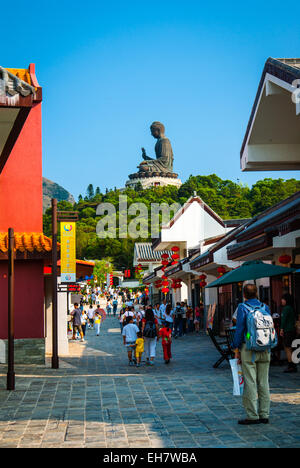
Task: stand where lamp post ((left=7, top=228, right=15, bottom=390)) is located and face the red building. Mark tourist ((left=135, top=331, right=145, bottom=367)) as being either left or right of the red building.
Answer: right

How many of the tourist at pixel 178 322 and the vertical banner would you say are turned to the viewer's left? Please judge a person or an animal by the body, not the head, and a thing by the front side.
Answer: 0

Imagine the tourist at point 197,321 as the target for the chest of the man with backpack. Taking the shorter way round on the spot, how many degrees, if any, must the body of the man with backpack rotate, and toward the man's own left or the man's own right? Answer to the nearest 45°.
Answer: approximately 45° to the man's own right

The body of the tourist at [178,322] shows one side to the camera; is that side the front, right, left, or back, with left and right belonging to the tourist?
back

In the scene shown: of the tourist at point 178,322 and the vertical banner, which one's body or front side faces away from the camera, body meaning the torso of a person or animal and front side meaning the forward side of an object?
the tourist

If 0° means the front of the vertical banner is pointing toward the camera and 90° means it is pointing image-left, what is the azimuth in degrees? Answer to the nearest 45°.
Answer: approximately 0°

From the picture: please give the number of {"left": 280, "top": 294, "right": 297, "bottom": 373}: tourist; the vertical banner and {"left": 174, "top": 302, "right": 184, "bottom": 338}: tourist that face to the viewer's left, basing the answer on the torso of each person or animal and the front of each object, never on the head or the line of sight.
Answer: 1

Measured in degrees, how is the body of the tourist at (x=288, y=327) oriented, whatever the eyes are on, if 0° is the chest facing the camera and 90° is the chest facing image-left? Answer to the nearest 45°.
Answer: approximately 90°
